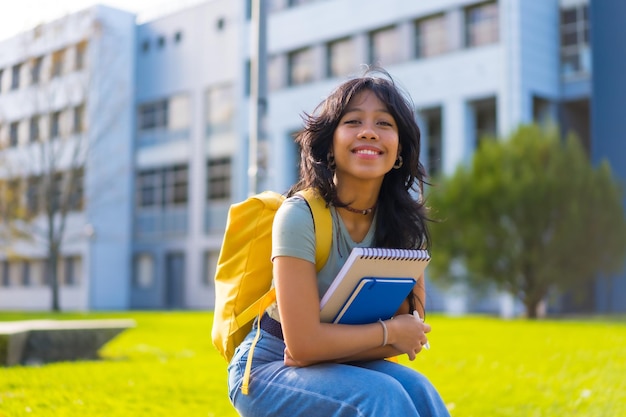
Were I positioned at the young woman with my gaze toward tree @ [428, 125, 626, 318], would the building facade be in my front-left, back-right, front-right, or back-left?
front-left

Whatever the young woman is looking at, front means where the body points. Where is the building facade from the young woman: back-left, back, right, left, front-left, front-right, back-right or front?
back-left

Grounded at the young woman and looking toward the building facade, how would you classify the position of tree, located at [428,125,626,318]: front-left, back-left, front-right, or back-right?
front-right

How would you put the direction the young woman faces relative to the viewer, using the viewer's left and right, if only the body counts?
facing the viewer and to the right of the viewer

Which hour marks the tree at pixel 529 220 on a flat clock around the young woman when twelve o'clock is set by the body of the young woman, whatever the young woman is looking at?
The tree is roughly at 8 o'clock from the young woman.

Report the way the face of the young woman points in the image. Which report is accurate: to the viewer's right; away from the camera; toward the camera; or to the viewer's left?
toward the camera
